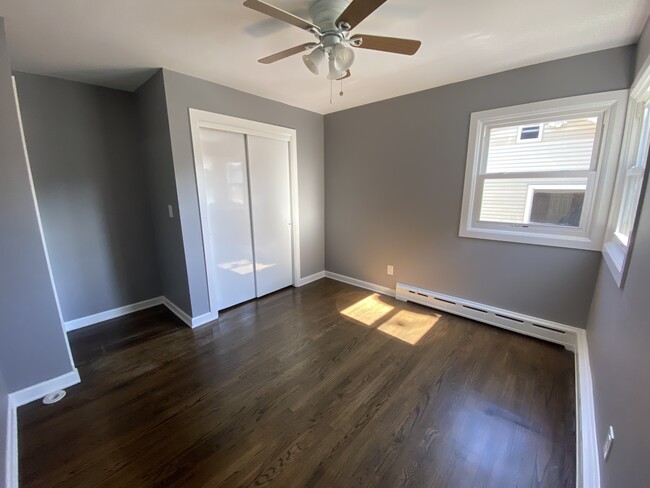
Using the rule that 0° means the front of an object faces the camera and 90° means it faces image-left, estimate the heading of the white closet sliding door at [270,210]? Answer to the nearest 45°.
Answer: approximately 315°

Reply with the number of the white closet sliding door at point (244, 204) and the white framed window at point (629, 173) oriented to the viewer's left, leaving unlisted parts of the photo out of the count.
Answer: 1

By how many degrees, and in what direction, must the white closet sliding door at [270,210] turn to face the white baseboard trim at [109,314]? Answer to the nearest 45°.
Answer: approximately 135° to its right

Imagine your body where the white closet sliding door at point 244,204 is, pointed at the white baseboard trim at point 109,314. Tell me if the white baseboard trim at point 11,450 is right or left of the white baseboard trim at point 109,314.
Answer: left

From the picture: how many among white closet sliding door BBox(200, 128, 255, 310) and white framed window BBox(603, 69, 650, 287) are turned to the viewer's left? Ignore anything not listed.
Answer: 1

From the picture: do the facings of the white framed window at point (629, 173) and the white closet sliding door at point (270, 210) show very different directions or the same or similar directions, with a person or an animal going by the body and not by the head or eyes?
very different directions

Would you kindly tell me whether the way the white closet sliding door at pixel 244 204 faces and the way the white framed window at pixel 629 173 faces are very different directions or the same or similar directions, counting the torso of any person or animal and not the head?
very different directions

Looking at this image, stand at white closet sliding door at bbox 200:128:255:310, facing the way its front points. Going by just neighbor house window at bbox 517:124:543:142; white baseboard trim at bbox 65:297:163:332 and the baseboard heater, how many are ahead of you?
2

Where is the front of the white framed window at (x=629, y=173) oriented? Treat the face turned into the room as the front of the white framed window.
to the viewer's left

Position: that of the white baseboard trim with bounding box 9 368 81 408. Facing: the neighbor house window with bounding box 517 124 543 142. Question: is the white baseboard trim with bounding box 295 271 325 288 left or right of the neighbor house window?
left

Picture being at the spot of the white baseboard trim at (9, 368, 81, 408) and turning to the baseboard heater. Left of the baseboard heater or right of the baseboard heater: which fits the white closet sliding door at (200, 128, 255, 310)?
left

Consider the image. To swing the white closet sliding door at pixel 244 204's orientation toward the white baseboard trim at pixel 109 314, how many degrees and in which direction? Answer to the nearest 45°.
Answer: approximately 135° to its right

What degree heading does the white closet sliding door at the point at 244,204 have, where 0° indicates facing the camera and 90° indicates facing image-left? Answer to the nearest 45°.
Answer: approximately 315°
